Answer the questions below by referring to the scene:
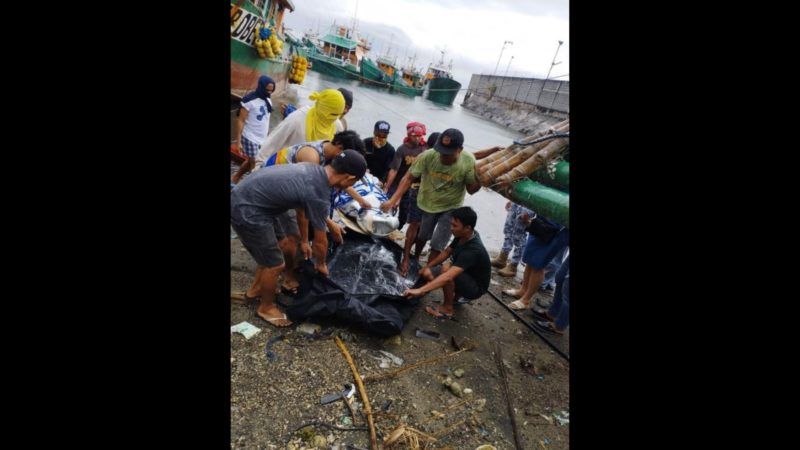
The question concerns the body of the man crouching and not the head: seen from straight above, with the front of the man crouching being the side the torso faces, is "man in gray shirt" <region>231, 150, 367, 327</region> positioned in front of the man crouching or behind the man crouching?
in front

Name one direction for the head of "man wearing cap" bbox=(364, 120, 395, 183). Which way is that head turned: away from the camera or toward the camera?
toward the camera

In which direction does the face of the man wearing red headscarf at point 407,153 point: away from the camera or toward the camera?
toward the camera

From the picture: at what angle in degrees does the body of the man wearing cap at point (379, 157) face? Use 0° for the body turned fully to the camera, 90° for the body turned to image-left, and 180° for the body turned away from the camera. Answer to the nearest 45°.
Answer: approximately 0°

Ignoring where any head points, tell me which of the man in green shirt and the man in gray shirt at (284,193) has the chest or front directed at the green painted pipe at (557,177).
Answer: the man in gray shirt

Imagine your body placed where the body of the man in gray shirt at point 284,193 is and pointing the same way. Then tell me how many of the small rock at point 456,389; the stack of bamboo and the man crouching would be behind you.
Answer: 0

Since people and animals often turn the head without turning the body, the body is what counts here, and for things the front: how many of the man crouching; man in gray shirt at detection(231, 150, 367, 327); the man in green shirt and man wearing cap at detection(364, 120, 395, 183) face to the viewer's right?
1

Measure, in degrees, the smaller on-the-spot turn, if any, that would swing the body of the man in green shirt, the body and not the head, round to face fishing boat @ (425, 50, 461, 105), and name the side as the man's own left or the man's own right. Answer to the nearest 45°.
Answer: approximately 135° to the man's own right

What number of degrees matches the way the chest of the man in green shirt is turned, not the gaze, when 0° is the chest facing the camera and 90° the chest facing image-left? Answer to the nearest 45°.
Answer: approximately 45°

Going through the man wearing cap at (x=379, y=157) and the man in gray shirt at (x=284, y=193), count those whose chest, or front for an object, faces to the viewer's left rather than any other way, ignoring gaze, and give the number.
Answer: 0

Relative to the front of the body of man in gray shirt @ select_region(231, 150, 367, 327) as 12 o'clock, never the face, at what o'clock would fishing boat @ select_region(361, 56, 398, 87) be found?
The fishing boat is roughly at 9 o'clock from the man in gray shirt.

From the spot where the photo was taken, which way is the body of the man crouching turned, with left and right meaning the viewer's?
facing to the left of the viewer

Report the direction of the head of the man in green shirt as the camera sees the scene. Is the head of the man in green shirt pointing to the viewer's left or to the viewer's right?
to the viewer's left

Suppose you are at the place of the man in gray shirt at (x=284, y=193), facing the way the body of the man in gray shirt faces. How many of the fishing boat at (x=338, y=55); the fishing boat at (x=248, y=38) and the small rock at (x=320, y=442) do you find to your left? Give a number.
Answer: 2

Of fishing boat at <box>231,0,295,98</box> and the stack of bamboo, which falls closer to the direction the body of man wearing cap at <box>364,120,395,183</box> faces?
the stack of bamboo

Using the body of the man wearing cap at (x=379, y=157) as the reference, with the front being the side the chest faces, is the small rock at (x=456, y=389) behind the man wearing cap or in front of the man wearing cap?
in front

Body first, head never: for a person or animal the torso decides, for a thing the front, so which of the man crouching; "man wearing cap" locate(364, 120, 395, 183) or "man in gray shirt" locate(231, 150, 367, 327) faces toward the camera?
the man wearing cap

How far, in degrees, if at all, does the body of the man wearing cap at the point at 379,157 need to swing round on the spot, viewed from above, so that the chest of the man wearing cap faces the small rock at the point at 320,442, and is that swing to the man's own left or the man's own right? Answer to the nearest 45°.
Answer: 0° — they already face it
